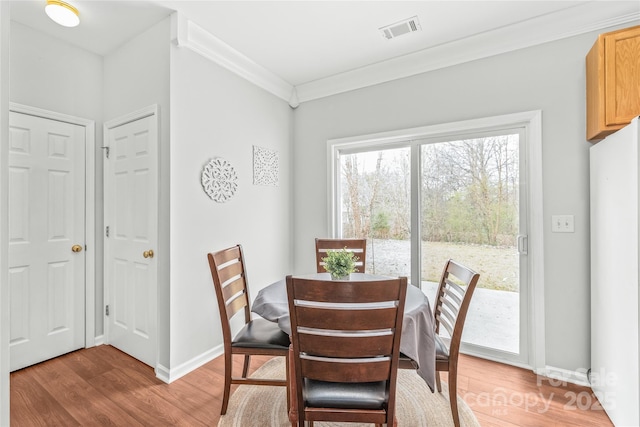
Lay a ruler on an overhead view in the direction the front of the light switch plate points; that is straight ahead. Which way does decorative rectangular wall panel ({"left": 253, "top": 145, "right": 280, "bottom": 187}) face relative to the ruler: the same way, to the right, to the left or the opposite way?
to the left

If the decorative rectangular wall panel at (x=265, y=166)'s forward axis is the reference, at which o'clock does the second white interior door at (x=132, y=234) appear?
The second white interior door is roughly at 4 o'clock from the decorative rectangular wall panel.

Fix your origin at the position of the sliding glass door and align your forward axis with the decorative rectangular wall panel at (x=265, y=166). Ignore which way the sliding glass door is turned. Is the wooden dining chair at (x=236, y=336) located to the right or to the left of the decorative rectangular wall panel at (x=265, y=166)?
left

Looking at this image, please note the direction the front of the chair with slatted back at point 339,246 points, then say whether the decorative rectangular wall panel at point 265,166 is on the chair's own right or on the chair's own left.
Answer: on the chair's own right

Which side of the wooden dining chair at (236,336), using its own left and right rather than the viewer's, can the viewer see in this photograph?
right

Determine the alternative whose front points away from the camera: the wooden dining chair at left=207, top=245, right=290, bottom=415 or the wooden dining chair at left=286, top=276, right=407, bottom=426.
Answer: the wooden dining chair at left=286, top=276, right=407, bottom=426

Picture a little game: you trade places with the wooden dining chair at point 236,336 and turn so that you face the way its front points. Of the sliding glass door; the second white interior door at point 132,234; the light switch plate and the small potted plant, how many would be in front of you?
3

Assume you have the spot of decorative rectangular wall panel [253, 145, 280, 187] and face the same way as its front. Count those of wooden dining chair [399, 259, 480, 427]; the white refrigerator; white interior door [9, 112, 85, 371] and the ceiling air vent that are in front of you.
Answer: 3

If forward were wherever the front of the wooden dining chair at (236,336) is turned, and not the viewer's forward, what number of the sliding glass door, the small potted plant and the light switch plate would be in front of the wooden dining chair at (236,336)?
3

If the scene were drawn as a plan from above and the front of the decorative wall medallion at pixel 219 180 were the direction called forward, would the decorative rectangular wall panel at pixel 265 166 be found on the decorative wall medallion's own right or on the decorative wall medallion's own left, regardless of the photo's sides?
on the decorative wall medallion's own left

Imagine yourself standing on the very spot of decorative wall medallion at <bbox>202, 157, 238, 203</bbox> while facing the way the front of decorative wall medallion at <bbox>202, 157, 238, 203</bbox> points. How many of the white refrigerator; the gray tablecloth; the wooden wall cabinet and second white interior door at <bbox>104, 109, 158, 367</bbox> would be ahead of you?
3

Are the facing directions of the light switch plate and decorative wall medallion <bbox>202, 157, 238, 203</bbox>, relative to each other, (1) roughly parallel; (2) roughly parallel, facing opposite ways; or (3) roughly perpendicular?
roughly perpendicular

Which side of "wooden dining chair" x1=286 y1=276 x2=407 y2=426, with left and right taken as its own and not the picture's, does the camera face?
back
